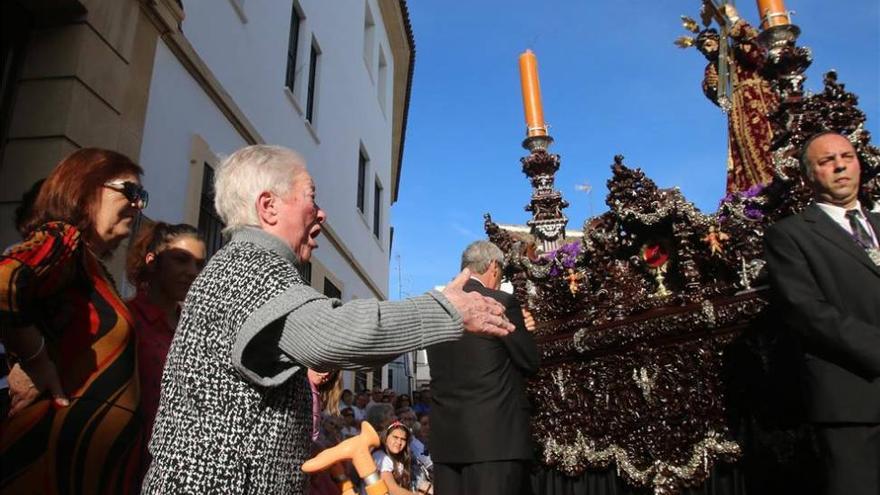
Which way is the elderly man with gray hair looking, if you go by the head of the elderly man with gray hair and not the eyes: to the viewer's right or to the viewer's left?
to the viewer's right

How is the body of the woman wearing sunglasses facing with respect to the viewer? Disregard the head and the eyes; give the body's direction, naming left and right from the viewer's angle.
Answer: facing to the right of the viewer

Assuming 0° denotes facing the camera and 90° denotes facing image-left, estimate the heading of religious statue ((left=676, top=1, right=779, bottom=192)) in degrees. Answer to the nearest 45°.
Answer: approximately 45°

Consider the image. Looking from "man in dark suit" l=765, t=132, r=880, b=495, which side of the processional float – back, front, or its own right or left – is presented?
front

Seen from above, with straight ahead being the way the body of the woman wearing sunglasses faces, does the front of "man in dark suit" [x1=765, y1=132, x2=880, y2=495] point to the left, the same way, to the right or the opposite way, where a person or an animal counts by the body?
to the right

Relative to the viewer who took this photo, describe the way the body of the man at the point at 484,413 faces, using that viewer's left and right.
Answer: facing away from the viewer and to the right of the viewer

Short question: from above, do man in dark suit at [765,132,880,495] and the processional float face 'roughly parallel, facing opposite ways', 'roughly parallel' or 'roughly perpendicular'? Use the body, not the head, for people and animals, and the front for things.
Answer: roughly perpendicular

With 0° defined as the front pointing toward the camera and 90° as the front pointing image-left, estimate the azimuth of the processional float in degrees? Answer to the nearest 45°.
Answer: approximately 45°

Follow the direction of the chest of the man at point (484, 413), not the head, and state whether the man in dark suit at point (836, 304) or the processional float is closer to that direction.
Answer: the processional float
